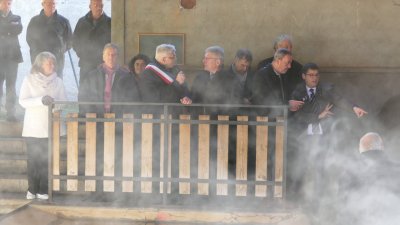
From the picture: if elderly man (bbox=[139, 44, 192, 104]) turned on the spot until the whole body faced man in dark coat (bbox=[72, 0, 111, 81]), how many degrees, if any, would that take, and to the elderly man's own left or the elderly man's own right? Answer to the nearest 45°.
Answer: approximately 180°

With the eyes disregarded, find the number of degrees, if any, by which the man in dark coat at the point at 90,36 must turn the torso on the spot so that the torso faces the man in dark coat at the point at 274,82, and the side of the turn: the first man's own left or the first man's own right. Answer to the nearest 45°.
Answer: approximately 45° to the first man's own left

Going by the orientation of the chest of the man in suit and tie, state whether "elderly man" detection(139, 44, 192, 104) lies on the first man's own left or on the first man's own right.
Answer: on the first man's own right

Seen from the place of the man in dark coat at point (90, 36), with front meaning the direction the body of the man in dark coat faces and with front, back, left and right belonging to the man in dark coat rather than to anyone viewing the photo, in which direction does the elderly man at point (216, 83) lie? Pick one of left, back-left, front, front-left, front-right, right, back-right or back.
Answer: front-left

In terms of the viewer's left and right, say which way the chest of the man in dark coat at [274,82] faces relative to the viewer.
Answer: facing the viewer and to the right of the viewer

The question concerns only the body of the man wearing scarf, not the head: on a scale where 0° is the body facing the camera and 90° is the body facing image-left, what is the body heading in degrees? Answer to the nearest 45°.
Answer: approximately 0°
